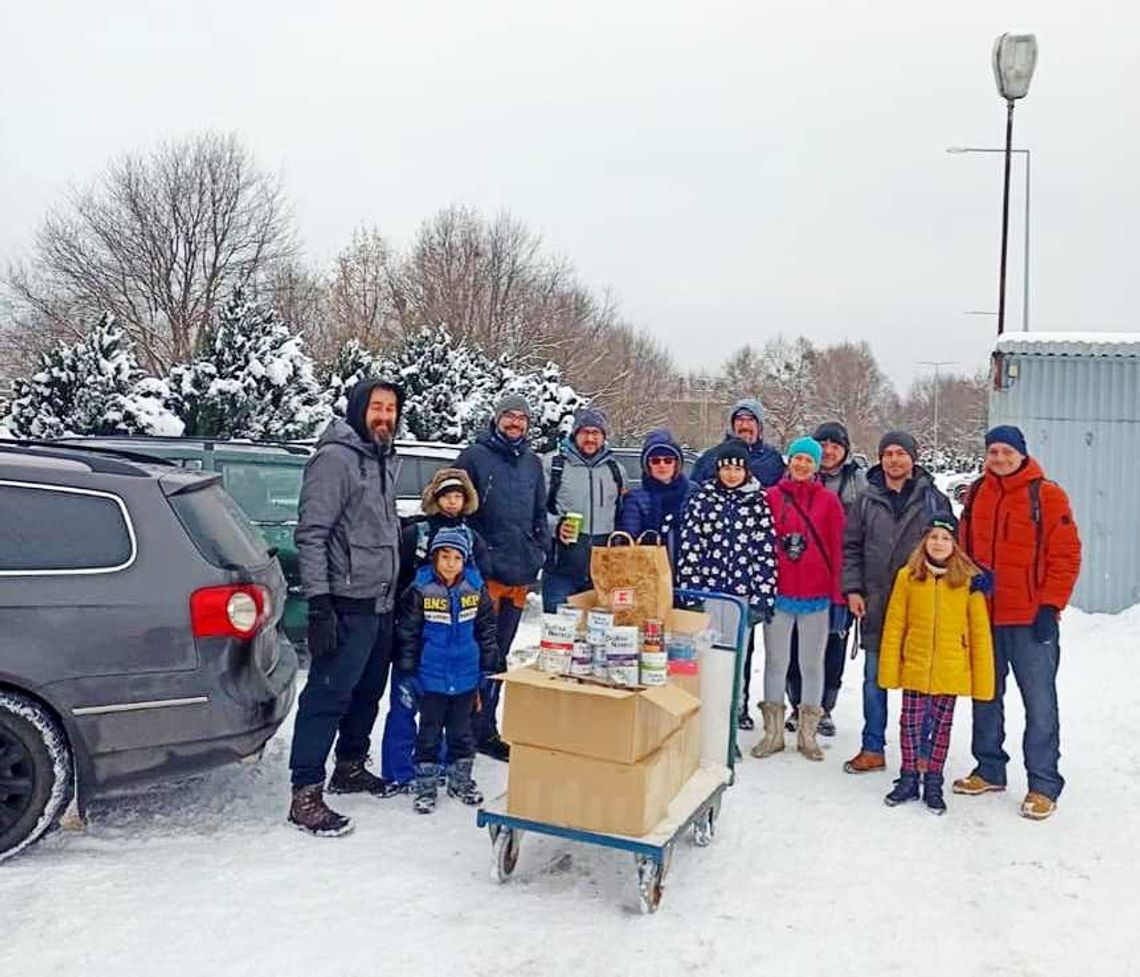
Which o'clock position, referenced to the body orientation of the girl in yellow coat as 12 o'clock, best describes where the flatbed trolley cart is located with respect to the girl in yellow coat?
The flatbed trolley cart is roughly at 1 o'clock from the girl in yellow coat.

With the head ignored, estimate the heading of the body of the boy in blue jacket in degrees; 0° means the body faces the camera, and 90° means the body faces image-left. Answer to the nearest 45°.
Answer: approximately 0°

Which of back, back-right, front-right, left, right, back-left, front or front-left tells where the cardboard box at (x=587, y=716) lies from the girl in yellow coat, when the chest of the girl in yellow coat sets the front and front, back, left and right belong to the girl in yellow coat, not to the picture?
front-right

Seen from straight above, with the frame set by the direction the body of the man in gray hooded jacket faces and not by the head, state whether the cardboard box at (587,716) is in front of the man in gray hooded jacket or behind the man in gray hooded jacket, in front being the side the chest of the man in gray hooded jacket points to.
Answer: in front

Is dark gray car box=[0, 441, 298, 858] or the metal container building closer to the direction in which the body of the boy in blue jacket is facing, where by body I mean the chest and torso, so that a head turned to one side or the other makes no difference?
the dark gray car

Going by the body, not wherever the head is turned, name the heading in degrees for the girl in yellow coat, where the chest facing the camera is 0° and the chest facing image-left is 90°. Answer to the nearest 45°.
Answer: approximately 0°

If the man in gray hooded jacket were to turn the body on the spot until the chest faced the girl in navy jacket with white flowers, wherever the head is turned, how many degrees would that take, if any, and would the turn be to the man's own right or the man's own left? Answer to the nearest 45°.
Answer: approximately 45° to the man's own left
